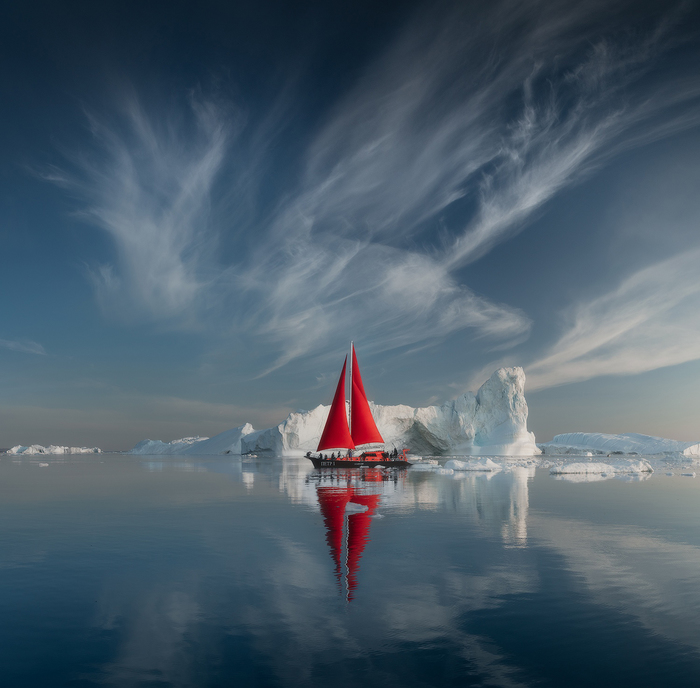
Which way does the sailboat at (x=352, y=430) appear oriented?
to the viewer's left
